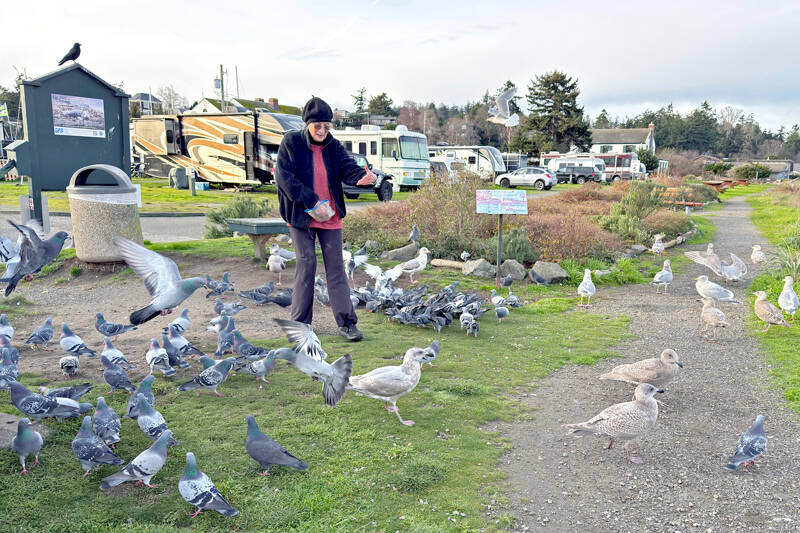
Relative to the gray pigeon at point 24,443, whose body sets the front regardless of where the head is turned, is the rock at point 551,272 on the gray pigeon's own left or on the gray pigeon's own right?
on the gray pigeon's own left

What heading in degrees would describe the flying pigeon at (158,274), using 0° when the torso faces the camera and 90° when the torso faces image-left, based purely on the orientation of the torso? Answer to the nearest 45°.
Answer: approximately 270°

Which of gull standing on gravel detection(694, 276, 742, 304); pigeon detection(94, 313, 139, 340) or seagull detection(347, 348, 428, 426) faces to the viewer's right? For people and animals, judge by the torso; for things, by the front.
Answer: the seagull

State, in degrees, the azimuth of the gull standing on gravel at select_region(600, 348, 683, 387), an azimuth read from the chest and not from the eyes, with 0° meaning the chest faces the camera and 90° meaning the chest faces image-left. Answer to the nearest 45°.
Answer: approximately 270°

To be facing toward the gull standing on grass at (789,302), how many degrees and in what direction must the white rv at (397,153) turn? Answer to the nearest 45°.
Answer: approximately 45° to its right

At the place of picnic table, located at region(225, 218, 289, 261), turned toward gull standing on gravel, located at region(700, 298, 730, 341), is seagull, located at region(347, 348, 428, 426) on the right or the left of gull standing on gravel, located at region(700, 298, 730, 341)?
right

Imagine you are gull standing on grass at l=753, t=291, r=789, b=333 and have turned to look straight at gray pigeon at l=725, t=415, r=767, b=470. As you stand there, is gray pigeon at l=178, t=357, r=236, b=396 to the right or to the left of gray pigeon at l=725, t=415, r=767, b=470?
right

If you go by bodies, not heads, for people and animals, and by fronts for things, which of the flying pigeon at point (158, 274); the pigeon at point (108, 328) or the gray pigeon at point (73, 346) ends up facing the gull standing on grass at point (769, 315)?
the flying pigeon at point (158, 274)

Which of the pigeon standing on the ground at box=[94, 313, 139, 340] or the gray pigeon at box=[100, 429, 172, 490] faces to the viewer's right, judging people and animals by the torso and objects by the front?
the gray pigeon

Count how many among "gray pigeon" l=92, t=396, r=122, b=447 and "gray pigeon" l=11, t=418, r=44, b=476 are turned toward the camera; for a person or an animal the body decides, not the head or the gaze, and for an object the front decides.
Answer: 1
